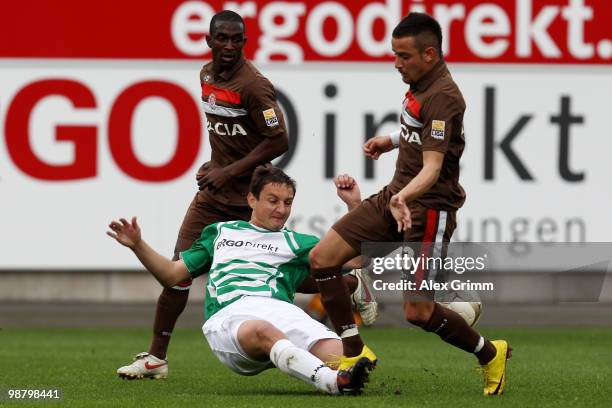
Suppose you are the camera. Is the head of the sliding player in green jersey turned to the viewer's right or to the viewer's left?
to the viewer's right

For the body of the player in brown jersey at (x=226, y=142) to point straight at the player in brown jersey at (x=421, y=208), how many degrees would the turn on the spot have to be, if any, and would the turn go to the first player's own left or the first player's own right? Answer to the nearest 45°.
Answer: approximately 90° to the first player's own left

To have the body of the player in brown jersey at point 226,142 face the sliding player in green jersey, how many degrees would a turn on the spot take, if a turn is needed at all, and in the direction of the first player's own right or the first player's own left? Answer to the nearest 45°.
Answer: approximately 45° to the first player's own left

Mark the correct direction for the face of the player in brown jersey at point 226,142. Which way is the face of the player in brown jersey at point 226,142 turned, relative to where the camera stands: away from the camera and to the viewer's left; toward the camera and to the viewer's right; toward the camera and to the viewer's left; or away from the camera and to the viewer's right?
toward the camera and to the viewer's right

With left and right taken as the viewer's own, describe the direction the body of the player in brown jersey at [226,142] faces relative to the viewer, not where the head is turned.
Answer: facing the viewer and to the left of the viewer
